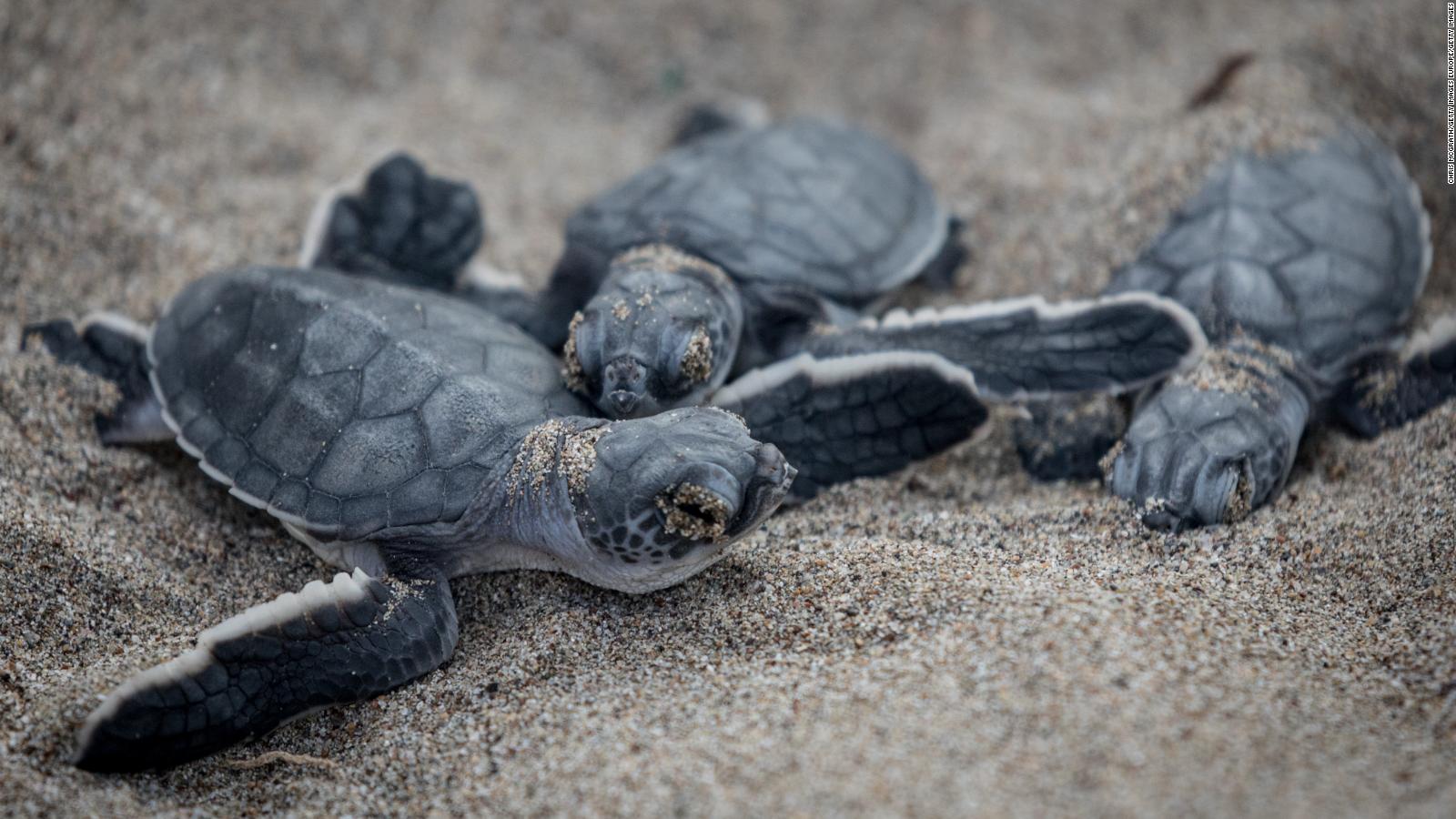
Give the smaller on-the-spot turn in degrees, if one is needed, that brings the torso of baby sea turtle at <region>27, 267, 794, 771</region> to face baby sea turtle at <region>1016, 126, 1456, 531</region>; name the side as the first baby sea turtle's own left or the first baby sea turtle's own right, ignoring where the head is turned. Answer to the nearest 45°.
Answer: approximately 45° to the first baby sea turtle's own left

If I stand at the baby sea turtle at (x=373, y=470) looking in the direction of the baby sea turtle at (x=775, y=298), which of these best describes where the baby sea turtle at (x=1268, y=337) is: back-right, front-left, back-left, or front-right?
front-right

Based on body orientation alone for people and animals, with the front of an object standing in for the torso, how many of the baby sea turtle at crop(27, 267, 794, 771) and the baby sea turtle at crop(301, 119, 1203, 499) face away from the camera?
0

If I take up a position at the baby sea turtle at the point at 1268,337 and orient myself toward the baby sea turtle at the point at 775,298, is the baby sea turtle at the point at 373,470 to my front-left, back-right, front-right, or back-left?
front-left

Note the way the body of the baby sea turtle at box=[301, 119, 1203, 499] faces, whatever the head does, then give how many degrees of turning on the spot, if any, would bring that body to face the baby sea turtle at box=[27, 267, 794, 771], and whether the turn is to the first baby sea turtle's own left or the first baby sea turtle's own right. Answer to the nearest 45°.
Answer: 0° — it already faces it

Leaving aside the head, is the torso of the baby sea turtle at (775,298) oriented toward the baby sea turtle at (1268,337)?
no

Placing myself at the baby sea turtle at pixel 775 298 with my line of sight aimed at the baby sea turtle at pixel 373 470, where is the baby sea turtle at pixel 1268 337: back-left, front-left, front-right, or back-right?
back-left

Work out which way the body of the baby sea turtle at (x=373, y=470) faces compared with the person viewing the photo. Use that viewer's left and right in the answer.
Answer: facing the viewer and to the right of the viewer

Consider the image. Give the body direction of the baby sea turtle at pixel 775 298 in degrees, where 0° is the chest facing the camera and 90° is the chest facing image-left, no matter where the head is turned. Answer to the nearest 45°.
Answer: approximately 45°

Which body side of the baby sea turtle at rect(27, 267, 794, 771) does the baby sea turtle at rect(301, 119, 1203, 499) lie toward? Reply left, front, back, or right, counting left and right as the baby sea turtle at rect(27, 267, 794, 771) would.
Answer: left

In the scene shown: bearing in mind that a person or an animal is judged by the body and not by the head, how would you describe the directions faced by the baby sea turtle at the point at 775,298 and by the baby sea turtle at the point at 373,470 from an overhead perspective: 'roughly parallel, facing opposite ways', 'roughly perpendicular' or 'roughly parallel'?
roughly perpendicular
